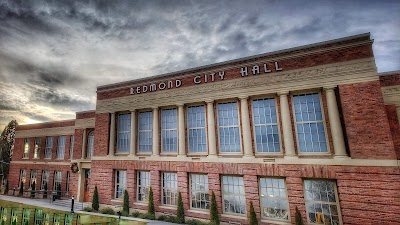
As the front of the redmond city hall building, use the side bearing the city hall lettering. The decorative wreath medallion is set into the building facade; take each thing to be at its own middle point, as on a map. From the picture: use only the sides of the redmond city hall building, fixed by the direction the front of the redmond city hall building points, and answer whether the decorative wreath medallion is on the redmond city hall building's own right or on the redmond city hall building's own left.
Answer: on the redmond city hall building's own right

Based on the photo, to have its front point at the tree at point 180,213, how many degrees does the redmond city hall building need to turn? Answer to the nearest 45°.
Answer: approximately 45° to its right

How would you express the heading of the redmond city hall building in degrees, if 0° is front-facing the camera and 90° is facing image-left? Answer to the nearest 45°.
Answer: approximately 45°
